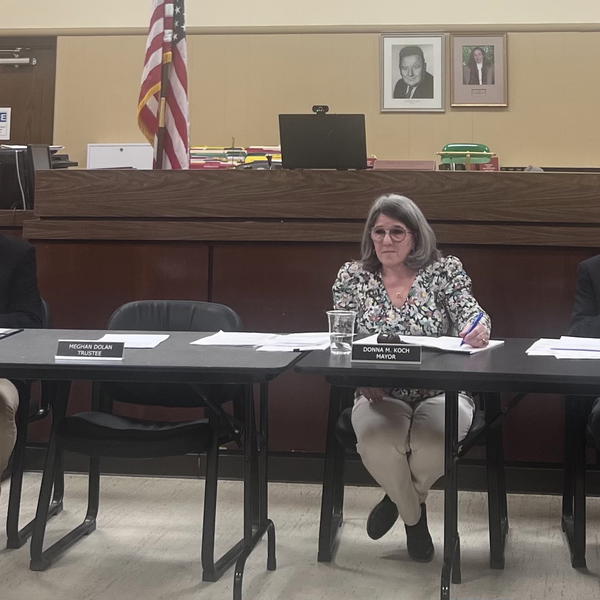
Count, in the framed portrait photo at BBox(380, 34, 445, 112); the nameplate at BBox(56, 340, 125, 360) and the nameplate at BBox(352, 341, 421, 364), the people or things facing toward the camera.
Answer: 3

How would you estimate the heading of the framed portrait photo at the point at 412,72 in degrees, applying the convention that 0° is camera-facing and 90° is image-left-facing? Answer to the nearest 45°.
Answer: approximately 0°

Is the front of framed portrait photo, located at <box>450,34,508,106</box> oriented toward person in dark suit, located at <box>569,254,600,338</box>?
yes

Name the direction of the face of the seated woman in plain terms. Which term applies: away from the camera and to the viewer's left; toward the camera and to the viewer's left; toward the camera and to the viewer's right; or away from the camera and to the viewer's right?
toward the camera and to the viewer's left

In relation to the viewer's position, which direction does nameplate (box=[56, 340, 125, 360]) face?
facing the viewer

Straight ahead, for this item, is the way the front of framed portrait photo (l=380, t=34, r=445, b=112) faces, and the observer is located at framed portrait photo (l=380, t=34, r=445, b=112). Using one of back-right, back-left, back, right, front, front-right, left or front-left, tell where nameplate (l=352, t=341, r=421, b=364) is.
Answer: front

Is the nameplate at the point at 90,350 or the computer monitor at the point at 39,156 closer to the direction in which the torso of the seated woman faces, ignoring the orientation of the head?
the nameplate

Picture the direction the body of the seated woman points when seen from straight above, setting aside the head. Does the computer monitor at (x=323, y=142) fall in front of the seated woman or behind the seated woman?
behind

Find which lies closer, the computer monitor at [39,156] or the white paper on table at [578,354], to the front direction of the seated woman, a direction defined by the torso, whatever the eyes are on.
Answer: the white paper on table

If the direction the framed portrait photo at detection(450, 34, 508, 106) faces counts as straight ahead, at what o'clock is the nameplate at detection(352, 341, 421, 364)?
The nameplate is roughly at 12 o'clock from the framed portrait photo.

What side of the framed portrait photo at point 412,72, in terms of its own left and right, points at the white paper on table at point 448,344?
front

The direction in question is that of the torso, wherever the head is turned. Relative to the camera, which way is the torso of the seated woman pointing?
toward the camera
